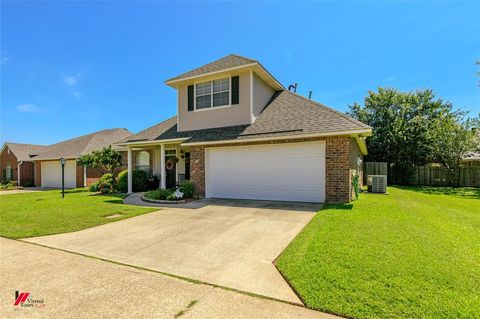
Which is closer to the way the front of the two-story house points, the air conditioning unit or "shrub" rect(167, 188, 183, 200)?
the shrub

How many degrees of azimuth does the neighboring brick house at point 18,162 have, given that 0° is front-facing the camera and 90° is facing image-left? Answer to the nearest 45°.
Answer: approximately 45°

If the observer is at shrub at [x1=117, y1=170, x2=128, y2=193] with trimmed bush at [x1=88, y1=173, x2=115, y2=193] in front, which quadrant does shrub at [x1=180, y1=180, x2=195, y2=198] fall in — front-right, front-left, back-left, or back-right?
back-left

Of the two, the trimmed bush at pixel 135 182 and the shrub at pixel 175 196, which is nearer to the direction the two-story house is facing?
the shrub

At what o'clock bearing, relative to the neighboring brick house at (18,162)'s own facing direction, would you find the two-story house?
The two-story house is roughly at 10 o'clock from the neighboring brick house.

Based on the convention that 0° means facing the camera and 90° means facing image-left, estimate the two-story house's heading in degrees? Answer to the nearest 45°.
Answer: approximately 45°

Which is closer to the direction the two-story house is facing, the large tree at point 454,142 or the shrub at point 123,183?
the shrub

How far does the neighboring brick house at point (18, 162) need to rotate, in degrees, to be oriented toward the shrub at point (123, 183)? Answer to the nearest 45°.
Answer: approximately 45° to its left

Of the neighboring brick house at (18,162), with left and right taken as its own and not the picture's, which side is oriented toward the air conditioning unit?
left

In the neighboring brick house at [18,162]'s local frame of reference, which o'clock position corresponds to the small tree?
The small tree is roughly at 10 o'clock from the neighboring brick house.

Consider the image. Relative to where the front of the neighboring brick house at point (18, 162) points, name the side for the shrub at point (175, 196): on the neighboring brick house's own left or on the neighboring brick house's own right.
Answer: on the neighboring brick house's own left
